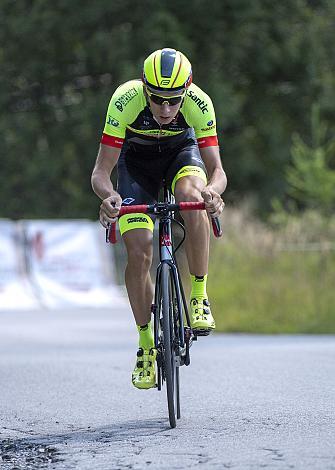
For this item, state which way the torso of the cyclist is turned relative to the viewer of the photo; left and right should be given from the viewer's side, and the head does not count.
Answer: facing the viewer

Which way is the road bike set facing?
toward the camera

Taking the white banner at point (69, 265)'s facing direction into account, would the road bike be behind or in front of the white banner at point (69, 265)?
in front

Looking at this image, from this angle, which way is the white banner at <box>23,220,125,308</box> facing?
toward the camera

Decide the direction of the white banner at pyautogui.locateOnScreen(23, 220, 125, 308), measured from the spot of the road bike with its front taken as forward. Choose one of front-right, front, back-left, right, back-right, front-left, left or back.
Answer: back

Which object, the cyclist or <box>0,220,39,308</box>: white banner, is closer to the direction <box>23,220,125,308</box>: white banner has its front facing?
the cyclist

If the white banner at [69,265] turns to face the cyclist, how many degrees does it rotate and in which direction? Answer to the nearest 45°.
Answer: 0° — it already faces them

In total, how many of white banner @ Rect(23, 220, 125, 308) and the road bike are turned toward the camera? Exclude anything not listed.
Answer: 2

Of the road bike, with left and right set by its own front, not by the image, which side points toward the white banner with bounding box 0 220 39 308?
back

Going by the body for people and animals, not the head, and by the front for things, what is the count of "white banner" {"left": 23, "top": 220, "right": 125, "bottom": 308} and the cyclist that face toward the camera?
2

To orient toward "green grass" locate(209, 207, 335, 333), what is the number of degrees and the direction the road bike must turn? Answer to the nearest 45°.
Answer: approximately 180°
